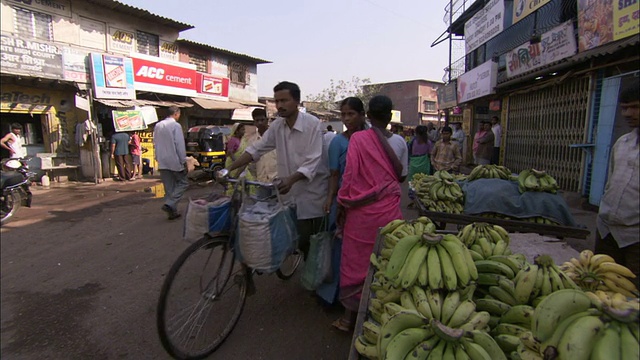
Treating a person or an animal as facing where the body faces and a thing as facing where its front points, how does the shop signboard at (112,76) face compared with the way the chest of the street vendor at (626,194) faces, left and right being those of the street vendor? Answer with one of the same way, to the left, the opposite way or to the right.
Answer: the opposite way

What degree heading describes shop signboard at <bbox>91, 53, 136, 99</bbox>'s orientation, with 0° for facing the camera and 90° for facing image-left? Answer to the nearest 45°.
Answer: approximately 315°

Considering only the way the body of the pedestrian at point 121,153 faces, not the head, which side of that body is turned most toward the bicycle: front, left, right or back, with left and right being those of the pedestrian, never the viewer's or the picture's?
back

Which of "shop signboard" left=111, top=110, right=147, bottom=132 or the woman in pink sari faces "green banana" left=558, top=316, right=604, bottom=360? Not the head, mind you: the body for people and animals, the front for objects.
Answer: the shop signboard

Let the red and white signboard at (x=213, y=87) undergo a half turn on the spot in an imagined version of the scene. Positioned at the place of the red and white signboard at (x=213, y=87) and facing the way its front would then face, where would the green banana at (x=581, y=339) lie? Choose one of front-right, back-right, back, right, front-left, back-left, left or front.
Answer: back-left

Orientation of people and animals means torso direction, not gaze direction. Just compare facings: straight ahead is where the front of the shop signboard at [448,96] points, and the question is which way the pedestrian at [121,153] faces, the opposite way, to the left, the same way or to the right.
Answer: to the right

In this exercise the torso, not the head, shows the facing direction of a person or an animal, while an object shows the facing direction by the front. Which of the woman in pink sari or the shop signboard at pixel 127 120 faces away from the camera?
the woman in pink sari

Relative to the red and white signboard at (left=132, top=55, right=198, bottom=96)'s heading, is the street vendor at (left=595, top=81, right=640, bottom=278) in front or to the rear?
in front

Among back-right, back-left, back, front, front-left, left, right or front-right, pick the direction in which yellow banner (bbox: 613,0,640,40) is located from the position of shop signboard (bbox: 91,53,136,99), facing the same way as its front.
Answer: front

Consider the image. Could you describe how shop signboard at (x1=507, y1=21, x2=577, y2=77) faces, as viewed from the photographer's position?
facing the viewer and to the left of the viewer

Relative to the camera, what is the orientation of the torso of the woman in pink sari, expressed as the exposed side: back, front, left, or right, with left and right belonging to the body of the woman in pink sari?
back

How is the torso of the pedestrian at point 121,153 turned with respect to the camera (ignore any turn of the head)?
away from the camera

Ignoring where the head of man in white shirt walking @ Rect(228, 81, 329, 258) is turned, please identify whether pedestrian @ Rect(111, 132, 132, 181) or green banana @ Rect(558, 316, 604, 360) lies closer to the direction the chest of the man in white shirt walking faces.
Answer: the green banana

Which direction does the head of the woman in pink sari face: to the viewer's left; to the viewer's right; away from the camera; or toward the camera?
away from the camera

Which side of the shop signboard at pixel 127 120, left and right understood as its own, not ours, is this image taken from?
front

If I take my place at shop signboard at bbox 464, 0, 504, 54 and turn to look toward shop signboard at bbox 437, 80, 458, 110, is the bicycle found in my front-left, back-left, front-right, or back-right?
back-left

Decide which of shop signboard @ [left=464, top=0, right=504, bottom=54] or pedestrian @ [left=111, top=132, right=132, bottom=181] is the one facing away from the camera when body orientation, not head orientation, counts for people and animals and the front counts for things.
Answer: the pedestrian
